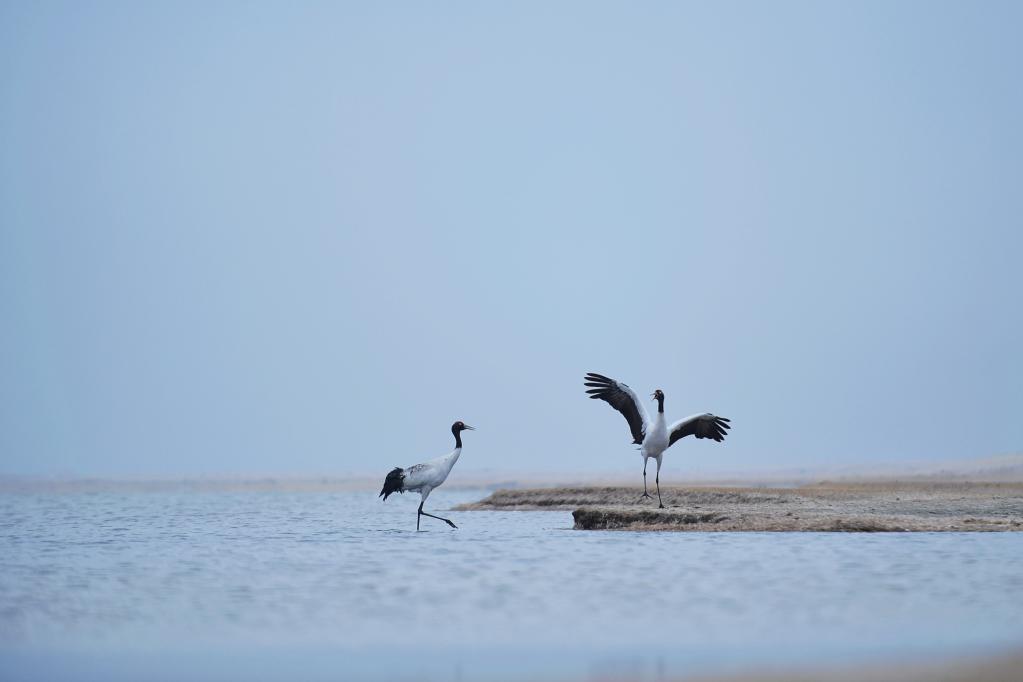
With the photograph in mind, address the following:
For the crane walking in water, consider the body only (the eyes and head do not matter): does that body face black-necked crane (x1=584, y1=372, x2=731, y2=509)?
yes

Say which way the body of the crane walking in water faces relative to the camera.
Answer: to the viewer's right

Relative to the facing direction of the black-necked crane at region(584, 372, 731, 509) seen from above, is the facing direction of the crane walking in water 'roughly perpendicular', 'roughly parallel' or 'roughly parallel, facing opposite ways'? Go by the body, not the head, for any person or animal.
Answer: roughly perpendicular

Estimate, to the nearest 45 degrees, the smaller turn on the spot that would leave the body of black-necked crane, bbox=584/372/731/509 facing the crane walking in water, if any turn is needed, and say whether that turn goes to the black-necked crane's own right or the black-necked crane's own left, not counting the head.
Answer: approximately 90° to the black-necked crane's own right

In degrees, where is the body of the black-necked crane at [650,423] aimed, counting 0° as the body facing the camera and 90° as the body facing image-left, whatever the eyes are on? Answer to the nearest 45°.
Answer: approximately 0°

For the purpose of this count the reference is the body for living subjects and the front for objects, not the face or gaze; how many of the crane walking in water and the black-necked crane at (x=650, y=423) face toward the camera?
1
